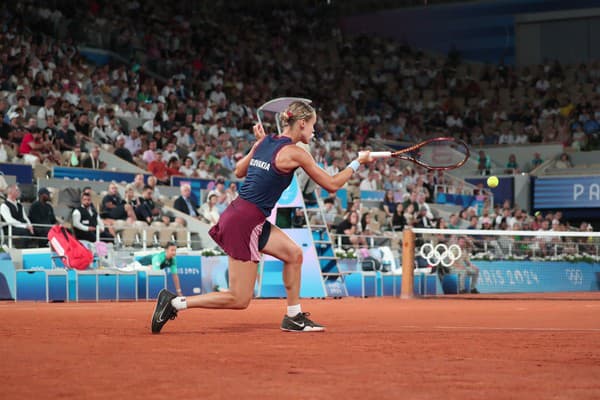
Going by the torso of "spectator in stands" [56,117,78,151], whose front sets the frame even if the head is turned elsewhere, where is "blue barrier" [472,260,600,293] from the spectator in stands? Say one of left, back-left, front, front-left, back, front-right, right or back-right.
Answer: front-left

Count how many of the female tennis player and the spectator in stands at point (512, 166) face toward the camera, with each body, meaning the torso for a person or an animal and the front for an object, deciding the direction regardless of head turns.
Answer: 1

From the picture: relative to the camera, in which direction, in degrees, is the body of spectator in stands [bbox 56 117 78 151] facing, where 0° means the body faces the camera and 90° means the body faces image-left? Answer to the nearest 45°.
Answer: approximately 315°

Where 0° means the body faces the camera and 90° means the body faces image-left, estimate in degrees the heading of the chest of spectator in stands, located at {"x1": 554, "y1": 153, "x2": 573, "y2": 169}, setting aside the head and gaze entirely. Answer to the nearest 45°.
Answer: approximately 0°

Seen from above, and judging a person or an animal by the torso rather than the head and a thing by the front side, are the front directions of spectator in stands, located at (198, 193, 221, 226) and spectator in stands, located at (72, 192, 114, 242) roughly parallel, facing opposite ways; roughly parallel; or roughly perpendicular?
roughly parallel

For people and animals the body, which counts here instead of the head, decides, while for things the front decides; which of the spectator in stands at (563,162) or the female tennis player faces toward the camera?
the spectator in stands

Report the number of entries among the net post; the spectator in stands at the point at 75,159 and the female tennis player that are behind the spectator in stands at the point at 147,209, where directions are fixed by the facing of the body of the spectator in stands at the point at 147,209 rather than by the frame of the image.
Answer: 1

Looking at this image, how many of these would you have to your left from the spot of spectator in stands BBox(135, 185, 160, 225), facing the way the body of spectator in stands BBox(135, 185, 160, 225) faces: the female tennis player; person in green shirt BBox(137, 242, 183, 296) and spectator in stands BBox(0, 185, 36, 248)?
0

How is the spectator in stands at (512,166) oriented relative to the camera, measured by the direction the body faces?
toward the camera

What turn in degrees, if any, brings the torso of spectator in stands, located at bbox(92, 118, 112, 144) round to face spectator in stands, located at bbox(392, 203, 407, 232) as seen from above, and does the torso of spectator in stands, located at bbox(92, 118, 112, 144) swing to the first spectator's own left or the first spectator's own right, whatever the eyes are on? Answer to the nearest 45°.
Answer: approximately 45° to the first spectator's own left

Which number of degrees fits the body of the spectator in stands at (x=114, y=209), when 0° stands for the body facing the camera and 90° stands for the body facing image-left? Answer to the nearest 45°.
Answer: approximately 315°

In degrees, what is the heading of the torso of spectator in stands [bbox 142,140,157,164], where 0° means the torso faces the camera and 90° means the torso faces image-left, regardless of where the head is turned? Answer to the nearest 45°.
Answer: approximately 315°

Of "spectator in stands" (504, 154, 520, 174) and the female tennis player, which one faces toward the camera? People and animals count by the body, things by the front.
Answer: the spectator in stands

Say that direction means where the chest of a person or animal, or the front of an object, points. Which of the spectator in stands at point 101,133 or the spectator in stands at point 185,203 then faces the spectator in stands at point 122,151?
the spectator in stands at point 101,133

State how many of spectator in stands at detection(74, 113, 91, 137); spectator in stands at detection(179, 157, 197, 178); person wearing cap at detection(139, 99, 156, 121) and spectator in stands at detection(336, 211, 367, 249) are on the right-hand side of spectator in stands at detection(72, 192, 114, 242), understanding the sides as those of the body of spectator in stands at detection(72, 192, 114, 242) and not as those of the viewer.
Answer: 0

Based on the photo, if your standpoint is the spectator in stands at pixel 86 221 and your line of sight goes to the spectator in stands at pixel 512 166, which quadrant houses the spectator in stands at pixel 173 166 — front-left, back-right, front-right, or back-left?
front-left

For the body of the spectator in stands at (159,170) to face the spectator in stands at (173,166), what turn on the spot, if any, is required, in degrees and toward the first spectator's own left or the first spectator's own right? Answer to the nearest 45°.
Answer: approximately 90° to the first spectator's own left
